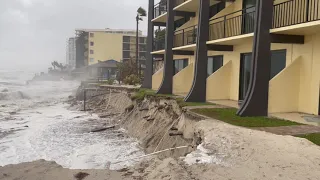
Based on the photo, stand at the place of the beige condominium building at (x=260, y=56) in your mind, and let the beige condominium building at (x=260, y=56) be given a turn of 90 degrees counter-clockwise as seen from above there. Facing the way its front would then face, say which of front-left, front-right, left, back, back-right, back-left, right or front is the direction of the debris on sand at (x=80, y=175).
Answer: right

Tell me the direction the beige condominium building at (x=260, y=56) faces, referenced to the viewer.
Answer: facing the viewer and to the left of the viewer
